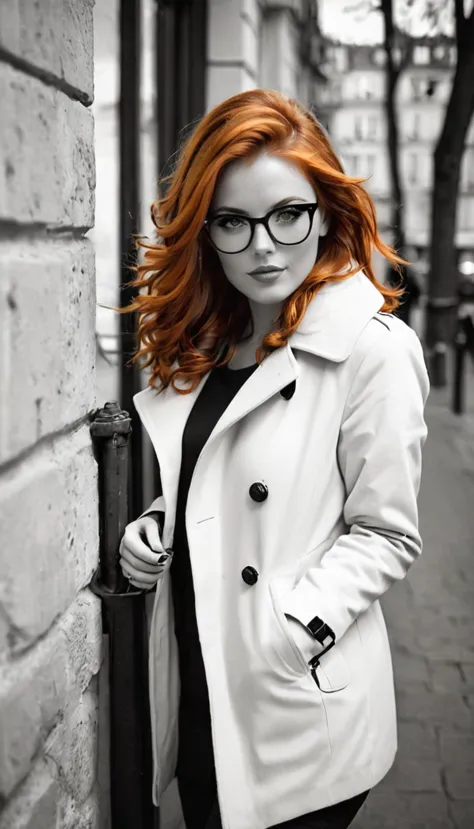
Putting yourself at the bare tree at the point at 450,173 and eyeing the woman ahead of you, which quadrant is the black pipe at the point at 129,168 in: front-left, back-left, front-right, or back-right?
front-right

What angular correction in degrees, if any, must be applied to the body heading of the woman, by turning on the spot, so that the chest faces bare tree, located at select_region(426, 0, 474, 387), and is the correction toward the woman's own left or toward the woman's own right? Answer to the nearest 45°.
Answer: approximately 135° to the woman's own right

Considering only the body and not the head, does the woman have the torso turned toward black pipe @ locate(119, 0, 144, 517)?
no

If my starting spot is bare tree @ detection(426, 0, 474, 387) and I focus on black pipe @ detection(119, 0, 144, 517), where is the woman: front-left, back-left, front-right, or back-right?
front-left

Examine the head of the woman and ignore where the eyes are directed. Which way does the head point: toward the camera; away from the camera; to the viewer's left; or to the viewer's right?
toward the camera

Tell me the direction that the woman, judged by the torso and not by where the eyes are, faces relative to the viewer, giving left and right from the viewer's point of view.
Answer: facing the viewer and to the left of the viewer
